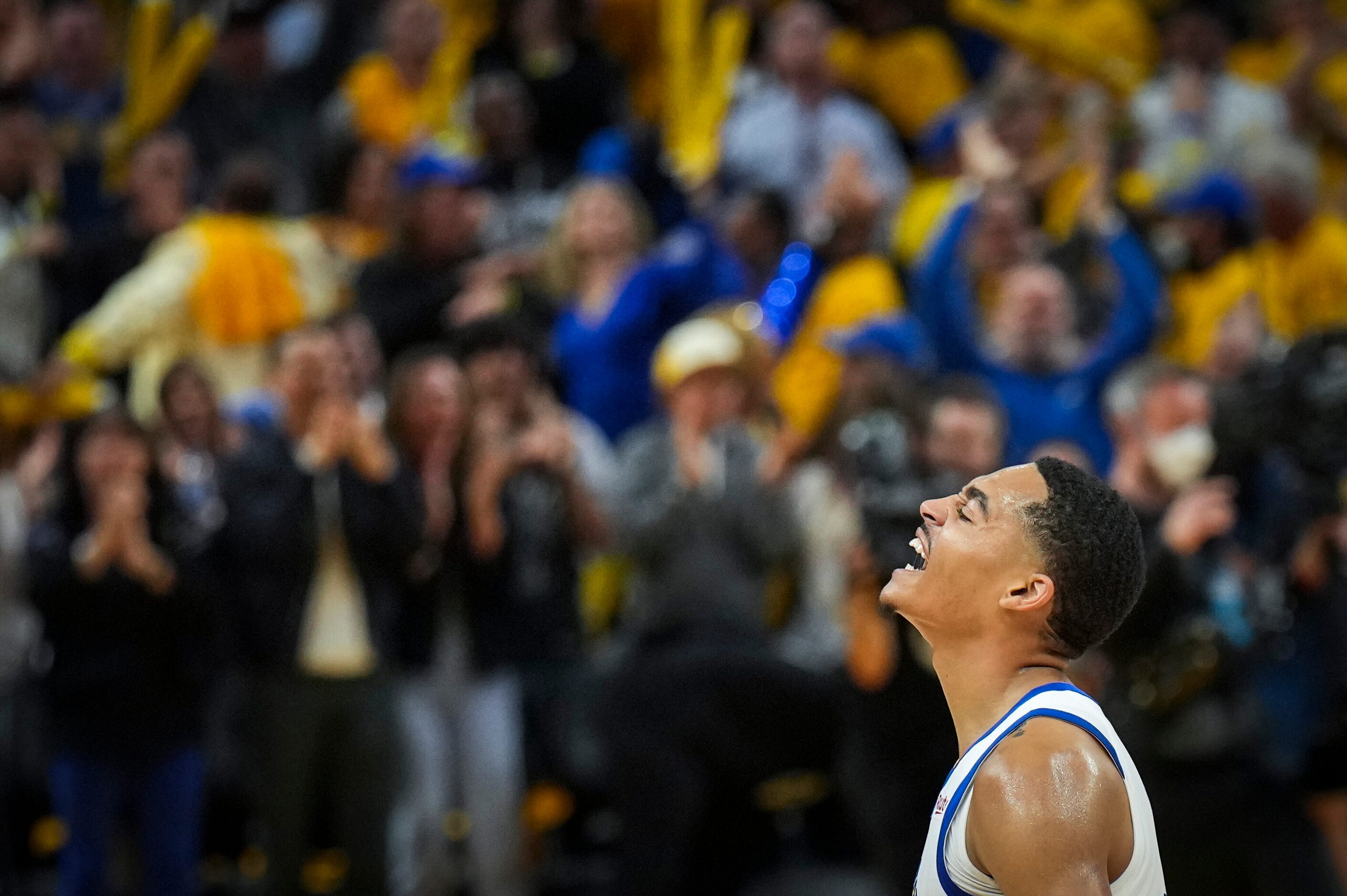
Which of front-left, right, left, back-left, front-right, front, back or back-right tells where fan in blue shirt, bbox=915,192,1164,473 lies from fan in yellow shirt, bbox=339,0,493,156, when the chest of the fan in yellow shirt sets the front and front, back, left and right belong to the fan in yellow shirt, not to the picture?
front-left

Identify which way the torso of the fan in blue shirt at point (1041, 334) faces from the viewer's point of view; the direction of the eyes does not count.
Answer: toward the camera

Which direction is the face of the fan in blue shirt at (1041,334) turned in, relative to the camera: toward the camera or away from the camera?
toward the camera

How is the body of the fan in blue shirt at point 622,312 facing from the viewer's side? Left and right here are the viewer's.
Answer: facing the viewer and to the left of the viewer

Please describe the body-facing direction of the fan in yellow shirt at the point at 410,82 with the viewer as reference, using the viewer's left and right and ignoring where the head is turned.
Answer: facing the viewer

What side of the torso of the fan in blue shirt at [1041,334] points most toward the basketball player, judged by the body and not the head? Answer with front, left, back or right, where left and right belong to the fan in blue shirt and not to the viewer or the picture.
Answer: front

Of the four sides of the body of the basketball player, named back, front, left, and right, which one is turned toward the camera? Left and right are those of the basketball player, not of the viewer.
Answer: left

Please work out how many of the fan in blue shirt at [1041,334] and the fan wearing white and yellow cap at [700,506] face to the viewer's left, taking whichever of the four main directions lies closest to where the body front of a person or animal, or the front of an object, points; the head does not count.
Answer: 0

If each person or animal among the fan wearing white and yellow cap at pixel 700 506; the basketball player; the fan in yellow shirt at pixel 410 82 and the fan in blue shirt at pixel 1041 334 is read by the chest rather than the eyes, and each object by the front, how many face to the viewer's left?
1

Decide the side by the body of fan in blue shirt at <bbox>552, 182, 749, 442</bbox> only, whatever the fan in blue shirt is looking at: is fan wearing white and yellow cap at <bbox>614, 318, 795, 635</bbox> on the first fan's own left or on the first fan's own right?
on the first fan's own left

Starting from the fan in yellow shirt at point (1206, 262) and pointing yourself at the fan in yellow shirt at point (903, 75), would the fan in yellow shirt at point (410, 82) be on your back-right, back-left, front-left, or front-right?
front-left

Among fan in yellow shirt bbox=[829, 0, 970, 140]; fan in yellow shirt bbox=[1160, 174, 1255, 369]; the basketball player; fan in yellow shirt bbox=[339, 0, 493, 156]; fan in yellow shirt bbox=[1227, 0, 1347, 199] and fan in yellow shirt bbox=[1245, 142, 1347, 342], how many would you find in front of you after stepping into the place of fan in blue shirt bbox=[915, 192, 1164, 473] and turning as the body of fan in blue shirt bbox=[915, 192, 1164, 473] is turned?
1

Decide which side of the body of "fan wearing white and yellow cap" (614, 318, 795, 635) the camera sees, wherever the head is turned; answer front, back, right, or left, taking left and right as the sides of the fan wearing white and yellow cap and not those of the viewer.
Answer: front

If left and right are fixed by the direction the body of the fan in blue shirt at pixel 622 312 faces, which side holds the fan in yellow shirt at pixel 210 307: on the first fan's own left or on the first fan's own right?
on the first fan's own right

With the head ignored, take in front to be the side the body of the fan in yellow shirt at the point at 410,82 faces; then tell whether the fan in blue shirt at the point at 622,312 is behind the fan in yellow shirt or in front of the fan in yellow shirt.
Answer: in front

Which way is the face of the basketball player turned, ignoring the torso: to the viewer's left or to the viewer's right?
to the viewer's left

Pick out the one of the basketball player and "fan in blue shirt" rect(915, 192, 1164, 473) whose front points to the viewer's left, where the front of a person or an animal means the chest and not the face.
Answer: the basketball player
